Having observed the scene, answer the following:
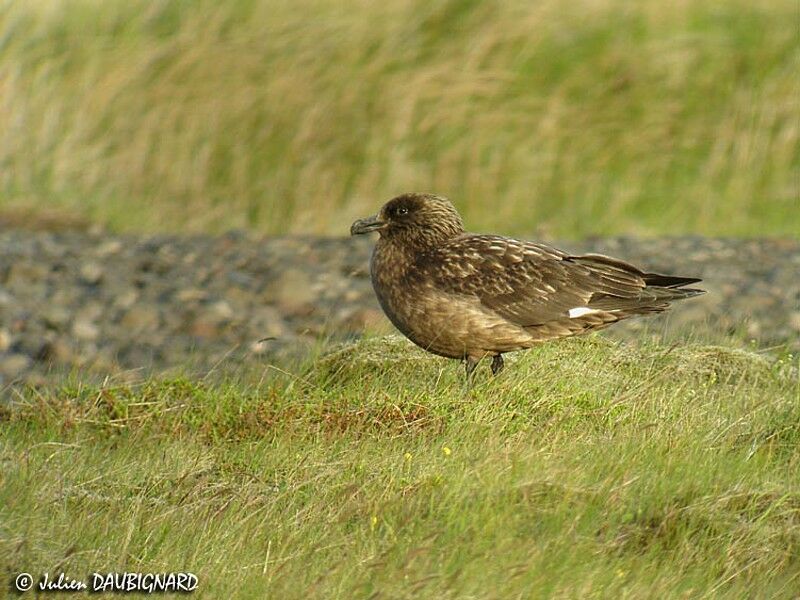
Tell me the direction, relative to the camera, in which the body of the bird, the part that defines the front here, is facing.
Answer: to the viewer's left

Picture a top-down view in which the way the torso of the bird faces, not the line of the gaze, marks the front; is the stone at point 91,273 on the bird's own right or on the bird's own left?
on the bird's own right

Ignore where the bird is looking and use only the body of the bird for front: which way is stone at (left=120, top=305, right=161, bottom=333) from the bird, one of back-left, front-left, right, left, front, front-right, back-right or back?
front-right

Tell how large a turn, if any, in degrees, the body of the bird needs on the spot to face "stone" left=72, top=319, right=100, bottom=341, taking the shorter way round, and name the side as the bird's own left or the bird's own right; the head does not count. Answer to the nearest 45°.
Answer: approximately 45° to the bird's own right

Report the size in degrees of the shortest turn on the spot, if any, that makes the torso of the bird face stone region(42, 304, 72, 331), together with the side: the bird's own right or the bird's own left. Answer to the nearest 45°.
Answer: approximately 45° to the bird's own right

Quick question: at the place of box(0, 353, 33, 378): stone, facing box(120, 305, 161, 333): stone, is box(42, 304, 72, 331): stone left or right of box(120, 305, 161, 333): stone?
left

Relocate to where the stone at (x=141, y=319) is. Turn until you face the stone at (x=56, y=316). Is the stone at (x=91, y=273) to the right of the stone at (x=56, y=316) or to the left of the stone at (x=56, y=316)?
right

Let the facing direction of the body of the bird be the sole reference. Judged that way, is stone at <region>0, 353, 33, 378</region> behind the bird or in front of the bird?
in front
